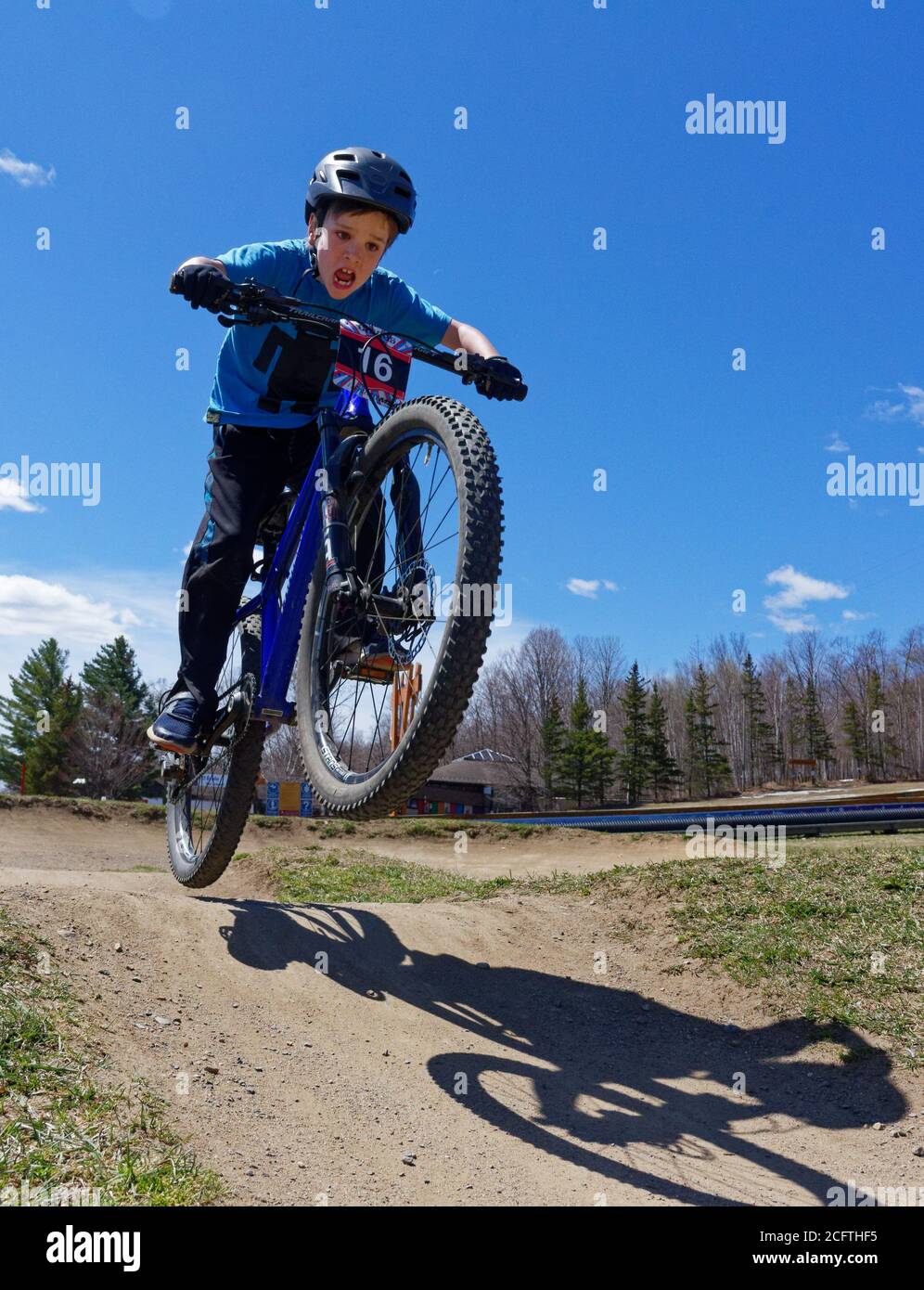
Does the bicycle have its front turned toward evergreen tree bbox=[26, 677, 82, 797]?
no

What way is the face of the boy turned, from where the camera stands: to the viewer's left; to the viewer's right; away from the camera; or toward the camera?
toward the camera

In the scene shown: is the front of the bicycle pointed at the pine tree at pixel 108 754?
no

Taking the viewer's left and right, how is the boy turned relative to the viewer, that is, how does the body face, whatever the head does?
facing the viewer and to the right of the viewer

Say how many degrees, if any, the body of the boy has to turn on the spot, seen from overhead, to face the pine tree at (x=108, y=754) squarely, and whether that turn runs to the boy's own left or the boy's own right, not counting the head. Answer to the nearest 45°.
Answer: approximately 135° to the boy's own left

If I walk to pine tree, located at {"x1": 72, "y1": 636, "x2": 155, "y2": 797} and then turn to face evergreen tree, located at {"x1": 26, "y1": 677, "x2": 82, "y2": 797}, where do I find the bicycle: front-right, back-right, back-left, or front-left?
back-left

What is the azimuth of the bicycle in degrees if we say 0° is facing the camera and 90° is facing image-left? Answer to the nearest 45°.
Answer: approximately 315°

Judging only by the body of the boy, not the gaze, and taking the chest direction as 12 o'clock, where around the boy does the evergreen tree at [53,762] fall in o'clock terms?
The evergreen tree is roughly at 7 o'clock from the boy.
